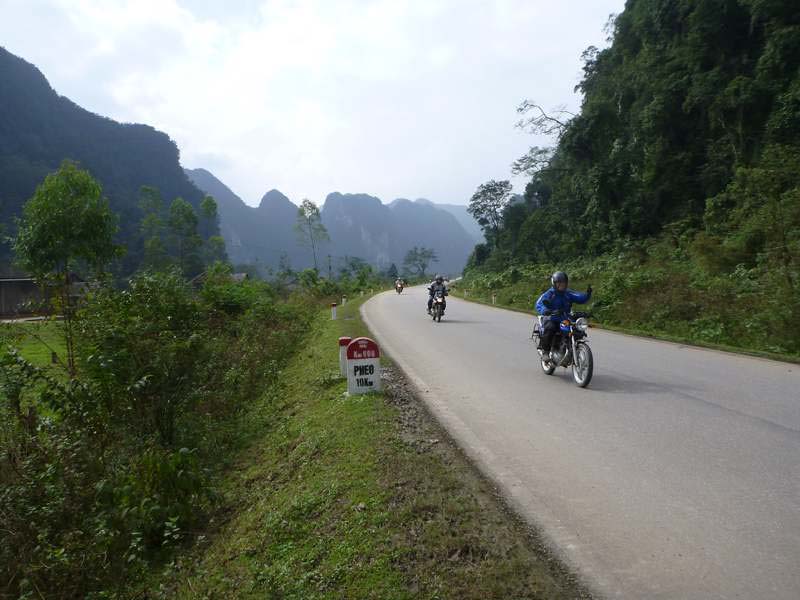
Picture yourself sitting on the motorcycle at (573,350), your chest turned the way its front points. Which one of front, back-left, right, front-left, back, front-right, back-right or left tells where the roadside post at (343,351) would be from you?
back-right

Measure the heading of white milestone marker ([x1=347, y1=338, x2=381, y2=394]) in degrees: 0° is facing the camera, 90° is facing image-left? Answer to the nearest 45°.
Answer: approximately 0°

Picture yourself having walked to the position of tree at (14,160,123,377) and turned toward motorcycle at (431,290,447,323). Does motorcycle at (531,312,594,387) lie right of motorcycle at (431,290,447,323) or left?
right

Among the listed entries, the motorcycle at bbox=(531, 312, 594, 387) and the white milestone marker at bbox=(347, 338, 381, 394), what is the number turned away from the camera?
0

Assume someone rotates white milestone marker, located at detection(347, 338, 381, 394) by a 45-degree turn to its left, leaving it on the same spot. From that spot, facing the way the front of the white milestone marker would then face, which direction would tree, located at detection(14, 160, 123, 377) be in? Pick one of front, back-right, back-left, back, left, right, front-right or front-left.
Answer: back

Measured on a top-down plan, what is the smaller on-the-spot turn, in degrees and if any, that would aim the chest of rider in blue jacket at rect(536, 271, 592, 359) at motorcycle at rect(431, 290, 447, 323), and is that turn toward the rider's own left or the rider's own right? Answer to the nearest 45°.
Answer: approximately 180°

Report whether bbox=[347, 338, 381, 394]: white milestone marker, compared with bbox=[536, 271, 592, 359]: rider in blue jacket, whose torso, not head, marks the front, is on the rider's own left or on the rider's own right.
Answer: on the rider's own right

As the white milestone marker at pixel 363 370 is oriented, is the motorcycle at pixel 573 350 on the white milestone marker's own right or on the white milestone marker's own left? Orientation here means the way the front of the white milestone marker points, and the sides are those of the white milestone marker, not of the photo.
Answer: on the white milestone marker's own left

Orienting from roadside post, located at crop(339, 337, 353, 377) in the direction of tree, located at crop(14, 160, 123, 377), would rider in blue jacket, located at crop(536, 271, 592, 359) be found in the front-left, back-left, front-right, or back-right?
back-right

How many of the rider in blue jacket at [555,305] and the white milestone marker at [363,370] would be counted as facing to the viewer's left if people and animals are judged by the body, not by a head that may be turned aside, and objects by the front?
0

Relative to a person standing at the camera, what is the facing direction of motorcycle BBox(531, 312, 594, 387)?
facing the viewer and to the right of the viewer

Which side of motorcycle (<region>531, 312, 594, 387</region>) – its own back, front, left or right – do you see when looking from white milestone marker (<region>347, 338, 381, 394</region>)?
right

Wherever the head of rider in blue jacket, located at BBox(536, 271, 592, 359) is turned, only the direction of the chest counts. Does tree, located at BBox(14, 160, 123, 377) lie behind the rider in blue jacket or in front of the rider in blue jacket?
behind
